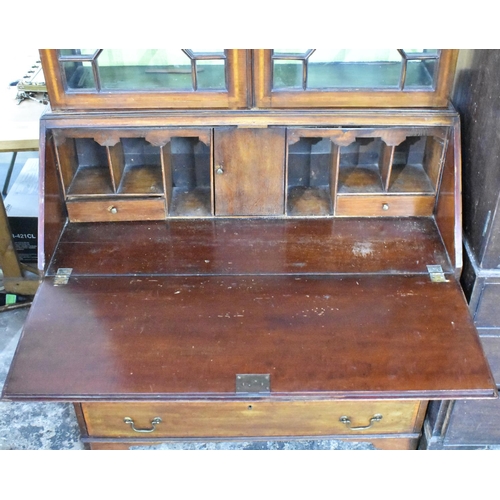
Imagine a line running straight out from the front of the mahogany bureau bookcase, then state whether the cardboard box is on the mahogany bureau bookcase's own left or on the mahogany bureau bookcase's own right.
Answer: on the mahogany bureau bookcase's own right

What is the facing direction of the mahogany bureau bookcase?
toward the camera
